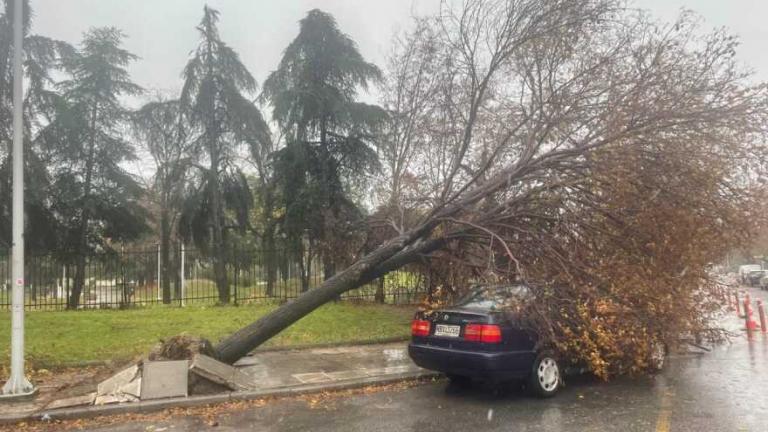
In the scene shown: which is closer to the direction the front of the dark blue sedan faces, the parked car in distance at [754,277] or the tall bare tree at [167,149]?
the parked car in distance

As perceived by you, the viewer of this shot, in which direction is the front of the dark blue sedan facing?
facing away from the viewer and to the right of the viewer

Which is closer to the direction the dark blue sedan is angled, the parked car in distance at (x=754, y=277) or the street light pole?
the parked car in distance

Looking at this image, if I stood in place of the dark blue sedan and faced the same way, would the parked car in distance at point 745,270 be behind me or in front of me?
in front

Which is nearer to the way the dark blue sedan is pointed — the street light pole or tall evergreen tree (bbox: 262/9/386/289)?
the tall evergreen tree

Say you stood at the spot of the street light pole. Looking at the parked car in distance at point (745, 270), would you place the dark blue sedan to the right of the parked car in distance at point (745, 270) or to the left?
right

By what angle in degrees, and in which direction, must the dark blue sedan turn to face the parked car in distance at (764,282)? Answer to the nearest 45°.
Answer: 0° — it already faces it

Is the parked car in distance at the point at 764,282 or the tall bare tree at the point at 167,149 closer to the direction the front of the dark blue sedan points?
the parked car in distance

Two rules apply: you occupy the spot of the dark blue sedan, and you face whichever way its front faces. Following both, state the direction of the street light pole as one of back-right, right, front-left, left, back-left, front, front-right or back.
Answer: back-left

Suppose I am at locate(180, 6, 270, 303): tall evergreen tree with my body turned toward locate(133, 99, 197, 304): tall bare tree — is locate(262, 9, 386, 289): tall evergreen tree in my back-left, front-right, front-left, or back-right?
back-right

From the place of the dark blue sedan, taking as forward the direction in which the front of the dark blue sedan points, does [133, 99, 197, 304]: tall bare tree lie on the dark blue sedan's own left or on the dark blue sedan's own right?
on the dark blue sedan's own left

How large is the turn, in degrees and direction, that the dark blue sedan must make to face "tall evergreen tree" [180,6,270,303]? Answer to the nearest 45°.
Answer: approximately 90° to its left

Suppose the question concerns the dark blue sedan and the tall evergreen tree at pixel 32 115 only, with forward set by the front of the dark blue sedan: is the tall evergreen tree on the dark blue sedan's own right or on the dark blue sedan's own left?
on the dark blue sedan's own left

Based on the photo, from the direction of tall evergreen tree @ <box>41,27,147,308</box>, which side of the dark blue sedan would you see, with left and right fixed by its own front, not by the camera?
left

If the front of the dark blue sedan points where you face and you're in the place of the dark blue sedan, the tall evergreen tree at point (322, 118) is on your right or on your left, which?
on your left

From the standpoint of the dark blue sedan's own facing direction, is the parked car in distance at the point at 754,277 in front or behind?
in front
